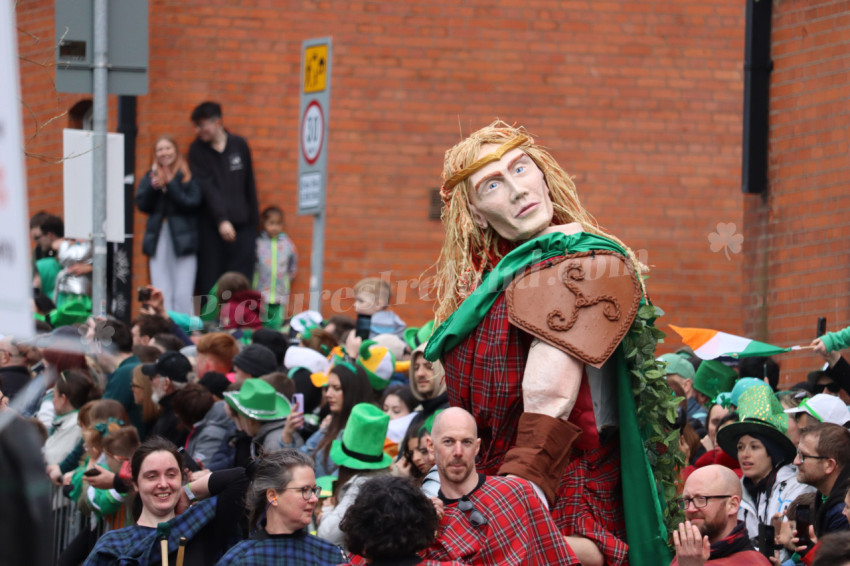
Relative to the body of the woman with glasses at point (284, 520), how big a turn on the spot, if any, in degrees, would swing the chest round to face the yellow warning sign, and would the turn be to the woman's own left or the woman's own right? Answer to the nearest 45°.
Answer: approximately 135° to the woman's own left

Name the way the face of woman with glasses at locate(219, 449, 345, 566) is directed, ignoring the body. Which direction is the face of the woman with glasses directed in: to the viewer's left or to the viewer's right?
to the viewer's right

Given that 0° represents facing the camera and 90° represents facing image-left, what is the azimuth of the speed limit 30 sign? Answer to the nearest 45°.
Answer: approximately 45°

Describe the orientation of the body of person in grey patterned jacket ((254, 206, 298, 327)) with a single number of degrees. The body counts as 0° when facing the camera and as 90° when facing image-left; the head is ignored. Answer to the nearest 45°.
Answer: approximately 0°

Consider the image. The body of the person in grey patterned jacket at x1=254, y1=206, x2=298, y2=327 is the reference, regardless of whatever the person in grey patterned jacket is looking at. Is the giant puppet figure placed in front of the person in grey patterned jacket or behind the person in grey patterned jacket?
in front

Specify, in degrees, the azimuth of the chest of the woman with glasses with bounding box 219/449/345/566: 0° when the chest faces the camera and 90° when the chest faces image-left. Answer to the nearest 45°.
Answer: approximately 315°

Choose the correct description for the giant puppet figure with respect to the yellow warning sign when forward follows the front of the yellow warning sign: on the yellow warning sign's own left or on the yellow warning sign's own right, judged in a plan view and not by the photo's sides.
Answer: on the yellow warning sign's own left

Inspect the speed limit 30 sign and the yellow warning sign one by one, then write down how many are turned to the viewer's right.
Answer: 0

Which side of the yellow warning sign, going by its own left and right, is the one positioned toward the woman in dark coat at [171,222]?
right
